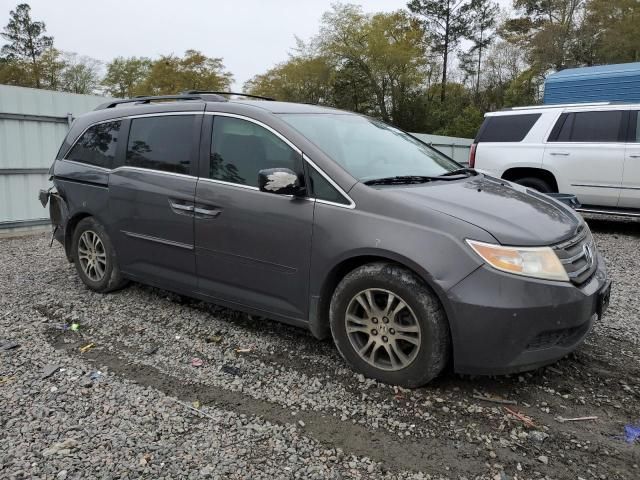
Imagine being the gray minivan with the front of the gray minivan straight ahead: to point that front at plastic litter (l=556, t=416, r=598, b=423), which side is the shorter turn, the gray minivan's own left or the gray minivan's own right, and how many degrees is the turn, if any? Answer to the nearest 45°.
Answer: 0° — it already faces it

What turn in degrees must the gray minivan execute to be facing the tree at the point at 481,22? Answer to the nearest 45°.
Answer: approximately 135° to its left

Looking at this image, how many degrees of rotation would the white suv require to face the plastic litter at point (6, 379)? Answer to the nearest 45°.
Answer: approximately 135° to its right

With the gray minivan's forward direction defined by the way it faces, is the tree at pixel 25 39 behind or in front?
behind

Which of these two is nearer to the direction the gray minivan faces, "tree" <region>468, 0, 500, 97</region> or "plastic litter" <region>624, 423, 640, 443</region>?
the plastic litter

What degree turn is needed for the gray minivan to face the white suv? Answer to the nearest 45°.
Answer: approximately 90° to its left

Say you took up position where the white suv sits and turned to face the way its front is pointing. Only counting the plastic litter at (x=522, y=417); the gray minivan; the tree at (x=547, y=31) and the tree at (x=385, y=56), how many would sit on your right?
2

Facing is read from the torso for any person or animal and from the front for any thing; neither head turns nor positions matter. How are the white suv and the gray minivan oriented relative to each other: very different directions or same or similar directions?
same or similar directions

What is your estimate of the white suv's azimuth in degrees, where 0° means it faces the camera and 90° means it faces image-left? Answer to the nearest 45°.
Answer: approximately 270°

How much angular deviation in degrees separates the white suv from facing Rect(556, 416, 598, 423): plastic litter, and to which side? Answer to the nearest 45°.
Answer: approximately 90° to its right

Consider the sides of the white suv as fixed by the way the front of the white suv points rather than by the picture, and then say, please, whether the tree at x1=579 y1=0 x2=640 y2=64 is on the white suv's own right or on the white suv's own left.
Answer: on the white suv's own left

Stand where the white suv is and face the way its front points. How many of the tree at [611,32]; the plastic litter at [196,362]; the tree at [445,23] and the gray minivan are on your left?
2

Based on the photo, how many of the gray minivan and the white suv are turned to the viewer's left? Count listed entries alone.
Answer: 0

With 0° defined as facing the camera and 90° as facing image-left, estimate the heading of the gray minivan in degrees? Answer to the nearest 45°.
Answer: approximately 315°

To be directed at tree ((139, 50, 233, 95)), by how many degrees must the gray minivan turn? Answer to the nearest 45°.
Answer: approximately 135° to its left
